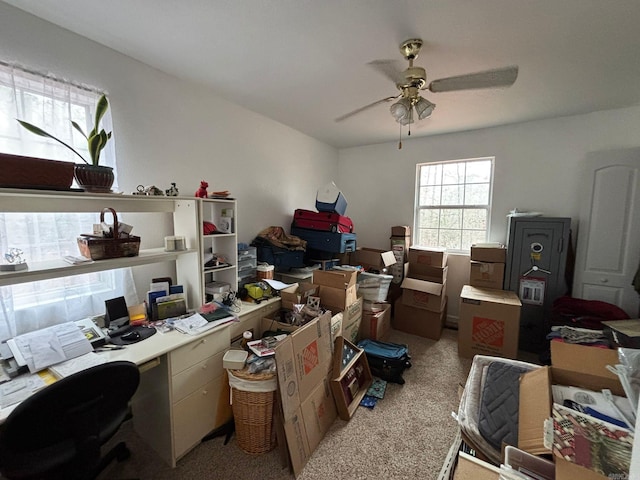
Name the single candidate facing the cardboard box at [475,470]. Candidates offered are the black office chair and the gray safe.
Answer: the gray safe

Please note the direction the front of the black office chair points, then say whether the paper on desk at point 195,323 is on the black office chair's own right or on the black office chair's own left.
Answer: on the black office chair's own right

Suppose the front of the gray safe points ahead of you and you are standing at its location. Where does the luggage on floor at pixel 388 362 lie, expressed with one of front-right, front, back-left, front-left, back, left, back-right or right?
front-right

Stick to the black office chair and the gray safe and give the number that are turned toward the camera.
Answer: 1

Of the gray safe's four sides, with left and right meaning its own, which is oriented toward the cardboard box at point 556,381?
front

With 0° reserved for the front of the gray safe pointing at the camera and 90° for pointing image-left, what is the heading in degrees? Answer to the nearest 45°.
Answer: approximately 0°

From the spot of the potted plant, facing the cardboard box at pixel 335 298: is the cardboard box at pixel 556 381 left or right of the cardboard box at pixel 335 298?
right

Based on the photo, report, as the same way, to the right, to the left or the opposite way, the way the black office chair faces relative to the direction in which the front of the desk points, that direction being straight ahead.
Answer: the opposite way

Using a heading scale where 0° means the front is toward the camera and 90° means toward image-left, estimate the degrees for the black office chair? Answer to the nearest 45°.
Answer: approximately 135°

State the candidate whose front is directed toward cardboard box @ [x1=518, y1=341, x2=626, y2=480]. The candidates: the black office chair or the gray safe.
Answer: the gray safe

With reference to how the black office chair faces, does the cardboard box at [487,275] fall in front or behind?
behind

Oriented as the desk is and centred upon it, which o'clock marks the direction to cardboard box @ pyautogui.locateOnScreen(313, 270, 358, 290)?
The cardboard box is roughly at 10 o'clock from the desk.

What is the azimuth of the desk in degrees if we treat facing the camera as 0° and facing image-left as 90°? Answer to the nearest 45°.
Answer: approximately 315°

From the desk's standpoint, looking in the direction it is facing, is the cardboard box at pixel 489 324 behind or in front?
in front
